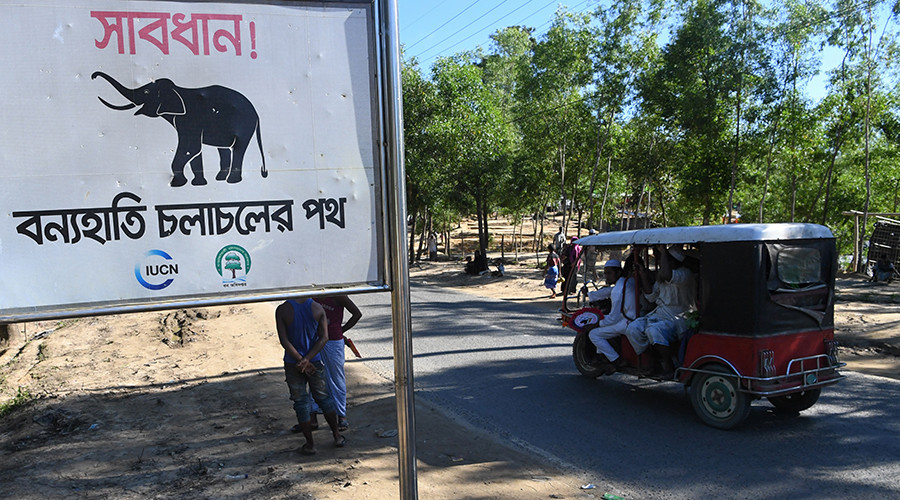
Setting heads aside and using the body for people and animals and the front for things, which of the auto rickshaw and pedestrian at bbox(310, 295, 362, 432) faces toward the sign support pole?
the pedestrian

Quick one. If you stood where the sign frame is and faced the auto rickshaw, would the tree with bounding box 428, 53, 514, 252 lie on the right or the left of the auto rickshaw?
left

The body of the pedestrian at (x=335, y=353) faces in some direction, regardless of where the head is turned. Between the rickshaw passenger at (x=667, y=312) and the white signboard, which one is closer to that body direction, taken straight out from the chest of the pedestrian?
the white signboard

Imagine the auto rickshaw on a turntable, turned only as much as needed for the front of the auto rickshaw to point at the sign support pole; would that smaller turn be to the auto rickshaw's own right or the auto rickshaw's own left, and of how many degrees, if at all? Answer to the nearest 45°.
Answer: approximately 90° to the auto rickshaw's own left

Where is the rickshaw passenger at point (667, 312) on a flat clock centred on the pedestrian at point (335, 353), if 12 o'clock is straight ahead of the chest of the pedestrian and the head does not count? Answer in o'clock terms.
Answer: The rickshaw passenger is roughly at 9 o'clock from the pedestrian.

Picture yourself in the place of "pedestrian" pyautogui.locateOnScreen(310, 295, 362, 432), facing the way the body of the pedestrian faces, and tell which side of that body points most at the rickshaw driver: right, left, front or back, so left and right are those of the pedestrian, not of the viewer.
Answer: left

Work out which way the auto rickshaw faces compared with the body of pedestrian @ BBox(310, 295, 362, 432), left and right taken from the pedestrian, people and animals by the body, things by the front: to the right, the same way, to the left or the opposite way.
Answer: the opposite way

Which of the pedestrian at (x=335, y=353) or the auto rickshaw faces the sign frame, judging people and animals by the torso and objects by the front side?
the pedestrian

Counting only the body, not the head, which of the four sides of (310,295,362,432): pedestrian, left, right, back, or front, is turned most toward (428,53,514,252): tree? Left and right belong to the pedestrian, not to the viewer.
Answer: back

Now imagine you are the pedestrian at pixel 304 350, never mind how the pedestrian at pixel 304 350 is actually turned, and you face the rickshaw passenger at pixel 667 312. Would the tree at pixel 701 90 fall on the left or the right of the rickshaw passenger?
left

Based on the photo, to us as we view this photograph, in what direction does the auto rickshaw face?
facing away from the viewer and to the left of the viewer

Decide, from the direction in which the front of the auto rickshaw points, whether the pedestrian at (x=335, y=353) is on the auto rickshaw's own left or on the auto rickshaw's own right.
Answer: on the auto rickshaw's own left

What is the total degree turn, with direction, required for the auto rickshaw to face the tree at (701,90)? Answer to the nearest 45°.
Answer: approximately 45° to its right

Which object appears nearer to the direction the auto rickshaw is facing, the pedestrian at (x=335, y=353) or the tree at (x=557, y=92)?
the tree
